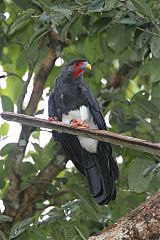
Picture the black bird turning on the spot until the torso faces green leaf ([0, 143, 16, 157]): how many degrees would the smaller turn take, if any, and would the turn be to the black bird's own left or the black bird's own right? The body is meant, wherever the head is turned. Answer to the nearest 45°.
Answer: approximately 90° to the black bird's own right

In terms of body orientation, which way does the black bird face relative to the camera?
toward the camera

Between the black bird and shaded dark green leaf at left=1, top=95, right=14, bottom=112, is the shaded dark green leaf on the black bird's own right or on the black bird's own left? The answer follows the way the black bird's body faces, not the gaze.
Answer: on the black bird's own right

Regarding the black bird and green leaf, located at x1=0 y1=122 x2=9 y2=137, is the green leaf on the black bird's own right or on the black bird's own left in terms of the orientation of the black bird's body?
on the black bird's own right
